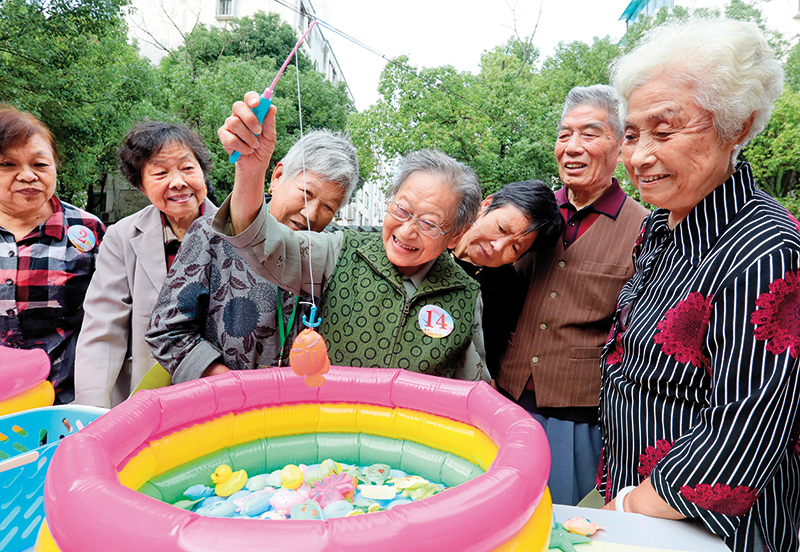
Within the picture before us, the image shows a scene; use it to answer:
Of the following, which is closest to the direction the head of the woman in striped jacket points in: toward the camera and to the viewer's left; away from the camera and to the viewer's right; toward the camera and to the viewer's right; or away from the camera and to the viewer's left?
toward the camera and to the viewer's left

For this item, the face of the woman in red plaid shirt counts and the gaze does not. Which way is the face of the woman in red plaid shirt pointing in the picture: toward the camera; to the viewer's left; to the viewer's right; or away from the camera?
toward the camera

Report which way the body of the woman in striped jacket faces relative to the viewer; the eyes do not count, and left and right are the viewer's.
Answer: facing the viewer and to the left of the viewer

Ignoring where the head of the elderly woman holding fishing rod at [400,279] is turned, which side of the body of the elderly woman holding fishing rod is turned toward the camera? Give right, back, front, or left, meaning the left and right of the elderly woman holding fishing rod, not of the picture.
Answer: front

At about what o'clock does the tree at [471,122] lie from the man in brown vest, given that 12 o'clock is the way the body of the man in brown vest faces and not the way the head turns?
The tree is roughly at 4 o'clock from the man in brown vest.

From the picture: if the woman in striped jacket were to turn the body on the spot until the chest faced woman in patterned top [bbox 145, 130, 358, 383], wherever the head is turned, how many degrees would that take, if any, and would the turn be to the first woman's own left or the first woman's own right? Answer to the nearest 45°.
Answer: approximately 45° to the first woman's own right

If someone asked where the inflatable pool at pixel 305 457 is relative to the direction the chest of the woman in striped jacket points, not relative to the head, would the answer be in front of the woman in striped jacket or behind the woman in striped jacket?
in front

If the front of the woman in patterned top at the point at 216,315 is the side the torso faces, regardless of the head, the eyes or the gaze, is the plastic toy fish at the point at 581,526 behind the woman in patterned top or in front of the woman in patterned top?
in front

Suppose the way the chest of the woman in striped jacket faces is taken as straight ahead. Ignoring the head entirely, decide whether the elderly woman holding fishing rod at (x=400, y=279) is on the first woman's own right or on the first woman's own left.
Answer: on the first woman's own right

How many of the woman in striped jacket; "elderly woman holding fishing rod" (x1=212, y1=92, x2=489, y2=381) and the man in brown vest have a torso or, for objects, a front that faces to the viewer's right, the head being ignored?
0

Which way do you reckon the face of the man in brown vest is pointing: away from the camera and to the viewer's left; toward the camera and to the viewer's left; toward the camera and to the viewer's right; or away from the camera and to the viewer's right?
toward the camera and to the viewer's left

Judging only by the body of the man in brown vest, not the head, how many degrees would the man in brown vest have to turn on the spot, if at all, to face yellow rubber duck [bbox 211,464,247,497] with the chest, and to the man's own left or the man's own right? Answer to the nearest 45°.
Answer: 0° — they already face it
